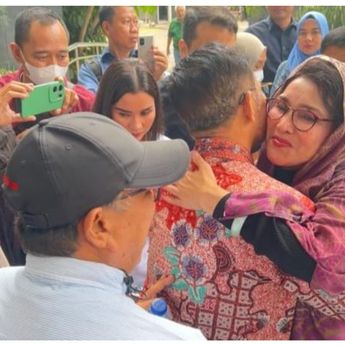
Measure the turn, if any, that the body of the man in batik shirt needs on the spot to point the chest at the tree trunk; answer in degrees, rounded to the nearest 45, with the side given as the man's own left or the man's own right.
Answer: approximately 45° to the man's own left

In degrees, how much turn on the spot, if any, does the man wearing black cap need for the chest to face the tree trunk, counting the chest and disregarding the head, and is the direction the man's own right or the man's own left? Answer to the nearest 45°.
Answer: approximately 45° to the man's own left

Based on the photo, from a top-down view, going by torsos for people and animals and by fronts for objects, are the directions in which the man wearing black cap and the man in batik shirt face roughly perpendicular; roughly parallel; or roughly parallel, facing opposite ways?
roughly parallel

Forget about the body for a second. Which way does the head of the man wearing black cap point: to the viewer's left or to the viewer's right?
to the viewer's right

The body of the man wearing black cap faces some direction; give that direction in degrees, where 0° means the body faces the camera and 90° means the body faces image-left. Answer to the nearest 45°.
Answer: approximately 225°

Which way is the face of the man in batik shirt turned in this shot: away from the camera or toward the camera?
away from the camera

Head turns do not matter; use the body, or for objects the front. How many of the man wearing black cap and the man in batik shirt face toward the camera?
0

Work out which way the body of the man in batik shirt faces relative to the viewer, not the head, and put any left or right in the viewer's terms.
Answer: facing away from the viewer and to the right of the viewer

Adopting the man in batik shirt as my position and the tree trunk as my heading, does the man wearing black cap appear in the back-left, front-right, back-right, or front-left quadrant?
back-left

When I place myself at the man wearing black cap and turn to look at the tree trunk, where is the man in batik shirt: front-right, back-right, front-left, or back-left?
front-right
